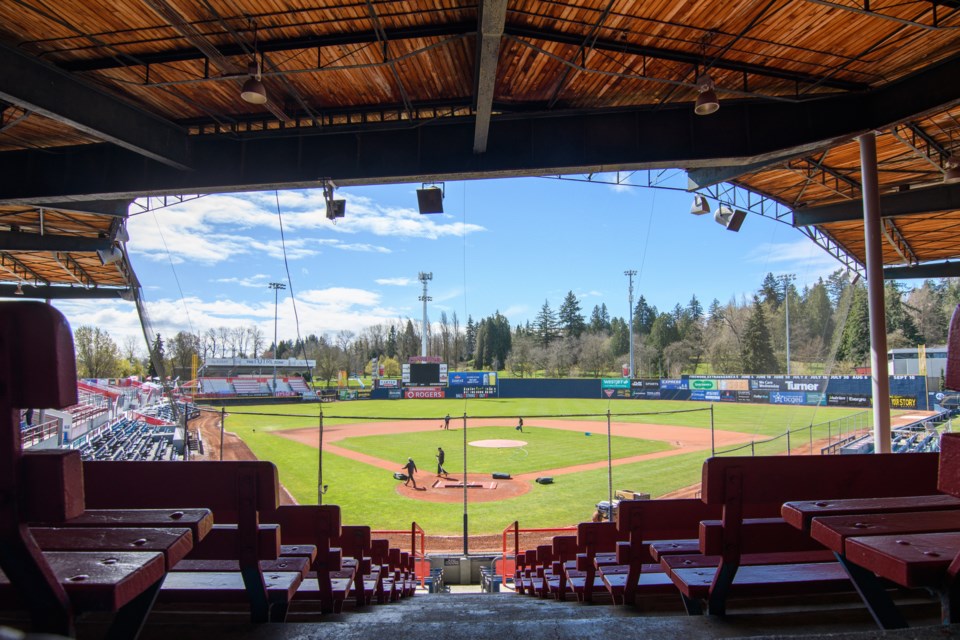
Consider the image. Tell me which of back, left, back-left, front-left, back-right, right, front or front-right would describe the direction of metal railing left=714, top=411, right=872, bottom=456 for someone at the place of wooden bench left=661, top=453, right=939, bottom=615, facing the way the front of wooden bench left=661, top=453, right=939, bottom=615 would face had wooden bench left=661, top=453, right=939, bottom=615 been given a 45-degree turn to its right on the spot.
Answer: front

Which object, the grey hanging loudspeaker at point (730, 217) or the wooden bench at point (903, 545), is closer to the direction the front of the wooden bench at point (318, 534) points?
the grey hanging loudspeaker

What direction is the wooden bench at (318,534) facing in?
away from the camera

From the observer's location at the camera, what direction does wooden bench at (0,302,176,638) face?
facing away from the viewer and to the right of the viewer

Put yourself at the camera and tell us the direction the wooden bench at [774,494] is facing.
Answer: facing away from the viewer and to the left of the viewer

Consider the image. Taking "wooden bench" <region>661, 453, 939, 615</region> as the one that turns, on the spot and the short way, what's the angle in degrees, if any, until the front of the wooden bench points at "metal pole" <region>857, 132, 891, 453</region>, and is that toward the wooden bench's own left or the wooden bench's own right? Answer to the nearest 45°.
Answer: approximately 45° to the wooden bench's own right

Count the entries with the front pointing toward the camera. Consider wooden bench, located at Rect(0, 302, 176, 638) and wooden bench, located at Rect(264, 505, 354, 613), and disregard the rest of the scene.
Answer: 0

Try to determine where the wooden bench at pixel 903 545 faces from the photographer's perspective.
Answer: facing away from the viewer and to the left of the viewer

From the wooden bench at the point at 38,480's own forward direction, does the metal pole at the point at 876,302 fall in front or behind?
in front

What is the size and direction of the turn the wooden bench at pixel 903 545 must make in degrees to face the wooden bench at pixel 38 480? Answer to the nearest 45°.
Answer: approximately 90° to its left

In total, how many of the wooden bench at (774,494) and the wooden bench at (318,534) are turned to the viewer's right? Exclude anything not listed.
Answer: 0

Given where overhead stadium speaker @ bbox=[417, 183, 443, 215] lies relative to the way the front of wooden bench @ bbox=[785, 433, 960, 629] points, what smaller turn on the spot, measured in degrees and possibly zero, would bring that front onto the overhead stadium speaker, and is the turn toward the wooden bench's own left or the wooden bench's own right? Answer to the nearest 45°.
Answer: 0° — it already faces it

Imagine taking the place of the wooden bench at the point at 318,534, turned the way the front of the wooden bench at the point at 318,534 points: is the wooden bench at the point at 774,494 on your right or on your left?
on your right

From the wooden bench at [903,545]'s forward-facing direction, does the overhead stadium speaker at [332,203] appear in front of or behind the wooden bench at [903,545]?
in front
